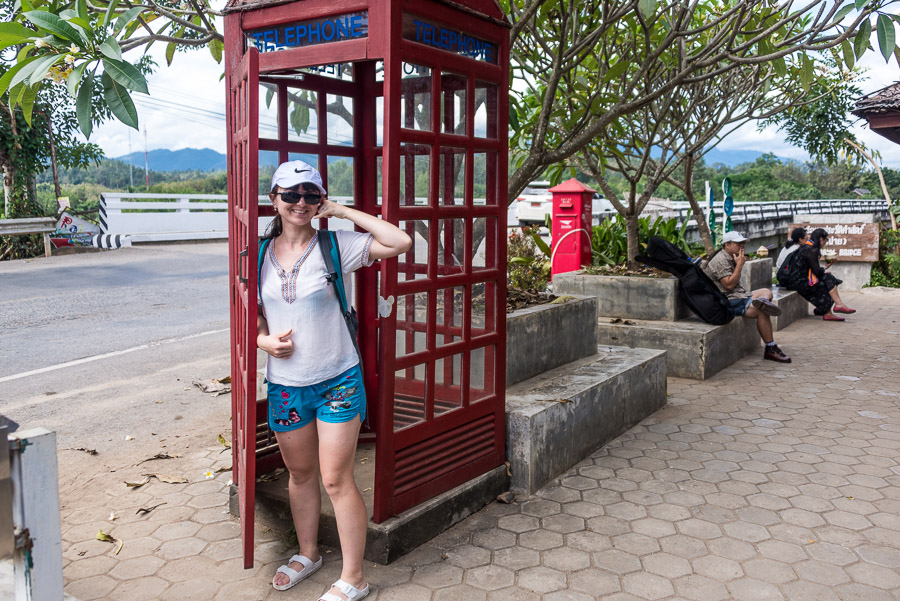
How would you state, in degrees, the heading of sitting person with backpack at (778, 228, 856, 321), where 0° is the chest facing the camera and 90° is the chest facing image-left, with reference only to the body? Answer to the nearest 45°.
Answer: approximately 270°

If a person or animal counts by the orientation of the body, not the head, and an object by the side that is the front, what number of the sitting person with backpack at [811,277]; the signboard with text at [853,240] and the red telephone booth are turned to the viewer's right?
1

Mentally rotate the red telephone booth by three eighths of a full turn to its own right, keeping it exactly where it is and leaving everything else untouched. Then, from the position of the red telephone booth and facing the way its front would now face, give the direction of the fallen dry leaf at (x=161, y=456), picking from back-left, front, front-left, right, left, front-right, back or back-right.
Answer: front-left

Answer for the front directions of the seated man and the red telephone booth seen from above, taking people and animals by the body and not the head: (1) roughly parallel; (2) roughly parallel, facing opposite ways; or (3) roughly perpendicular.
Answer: roughly perpendicular

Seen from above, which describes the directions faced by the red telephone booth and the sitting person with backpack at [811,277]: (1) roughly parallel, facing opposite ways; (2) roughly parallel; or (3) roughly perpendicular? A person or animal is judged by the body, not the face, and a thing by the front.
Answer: roughly perpendicular

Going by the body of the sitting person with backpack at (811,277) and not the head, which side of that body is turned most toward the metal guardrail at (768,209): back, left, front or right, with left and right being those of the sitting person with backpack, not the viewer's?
left

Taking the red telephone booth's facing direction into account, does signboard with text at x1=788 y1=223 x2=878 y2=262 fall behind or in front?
behind

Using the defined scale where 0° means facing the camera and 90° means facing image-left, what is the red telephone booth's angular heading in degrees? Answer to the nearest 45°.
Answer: approximately 45°

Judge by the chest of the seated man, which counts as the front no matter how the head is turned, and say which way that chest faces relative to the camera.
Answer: to the viewer's right
